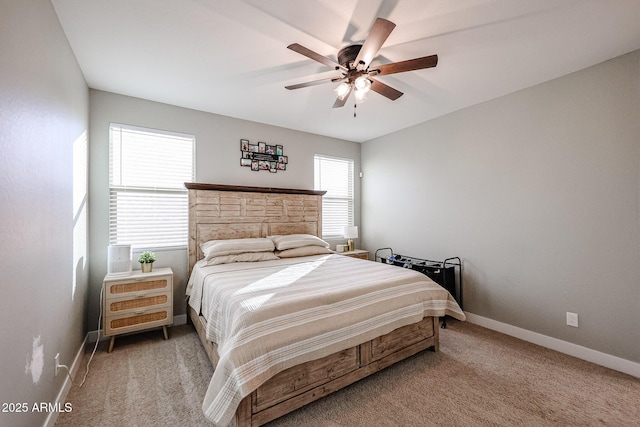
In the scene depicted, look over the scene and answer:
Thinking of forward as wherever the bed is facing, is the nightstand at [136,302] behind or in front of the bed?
behind

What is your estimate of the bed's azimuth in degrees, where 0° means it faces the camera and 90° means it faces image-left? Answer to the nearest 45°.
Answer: approximately 315°

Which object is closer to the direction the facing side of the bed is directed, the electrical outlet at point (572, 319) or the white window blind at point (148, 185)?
the electrical outlet

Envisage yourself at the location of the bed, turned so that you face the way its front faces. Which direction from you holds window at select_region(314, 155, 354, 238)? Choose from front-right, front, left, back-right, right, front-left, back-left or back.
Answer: back-left

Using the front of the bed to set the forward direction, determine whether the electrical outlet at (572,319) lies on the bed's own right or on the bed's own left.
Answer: on the bed's own left

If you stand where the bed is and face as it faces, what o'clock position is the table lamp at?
The table lamp is roughly at 8 o'clock from the bed.

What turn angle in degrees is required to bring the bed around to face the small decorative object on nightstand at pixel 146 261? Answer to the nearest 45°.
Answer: approximately 180°
